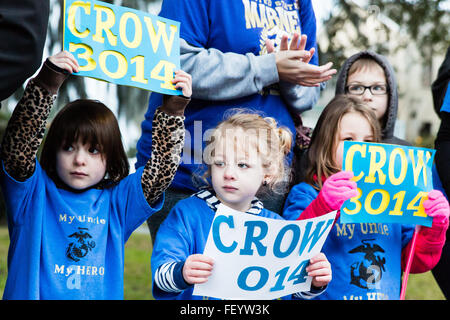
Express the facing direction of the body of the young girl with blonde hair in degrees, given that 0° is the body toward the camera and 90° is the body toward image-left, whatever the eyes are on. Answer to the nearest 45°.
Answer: approximately 0°

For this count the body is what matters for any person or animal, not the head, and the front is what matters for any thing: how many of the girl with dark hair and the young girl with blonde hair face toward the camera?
2

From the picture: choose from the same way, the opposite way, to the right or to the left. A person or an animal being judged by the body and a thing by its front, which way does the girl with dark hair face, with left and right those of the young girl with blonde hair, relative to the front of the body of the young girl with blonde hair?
the same way

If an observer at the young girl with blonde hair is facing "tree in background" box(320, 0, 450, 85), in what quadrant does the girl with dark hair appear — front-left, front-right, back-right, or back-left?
back-left

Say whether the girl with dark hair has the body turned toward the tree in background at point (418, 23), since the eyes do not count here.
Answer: no

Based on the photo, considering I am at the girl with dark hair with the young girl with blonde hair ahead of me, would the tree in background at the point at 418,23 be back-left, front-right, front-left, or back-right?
front-left

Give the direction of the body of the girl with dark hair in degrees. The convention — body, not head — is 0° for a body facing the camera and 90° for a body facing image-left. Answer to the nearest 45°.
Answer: approximately 0°

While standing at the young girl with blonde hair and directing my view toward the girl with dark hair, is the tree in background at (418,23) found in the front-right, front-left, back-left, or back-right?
back-right

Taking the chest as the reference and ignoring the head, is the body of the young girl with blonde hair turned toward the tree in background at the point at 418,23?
no
